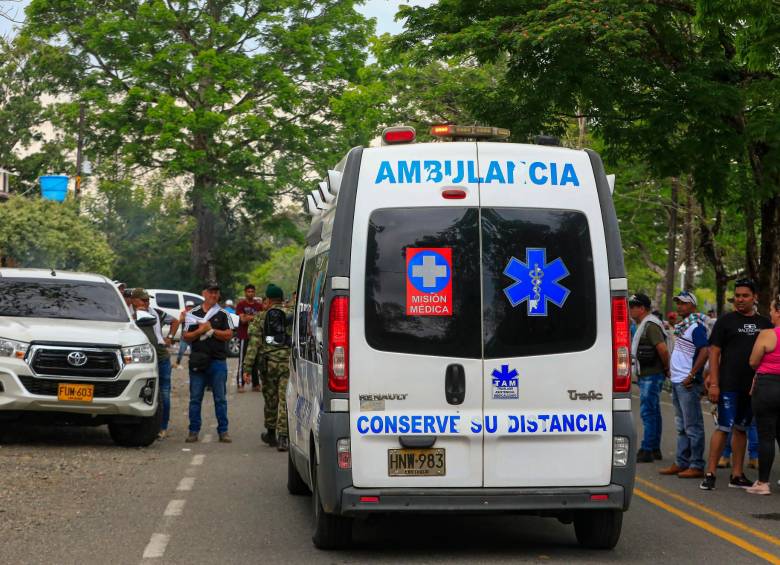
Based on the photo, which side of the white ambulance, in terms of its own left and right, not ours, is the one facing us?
back

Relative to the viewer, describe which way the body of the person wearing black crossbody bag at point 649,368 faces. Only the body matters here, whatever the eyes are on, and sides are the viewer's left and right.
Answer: facing to the left of the viewer

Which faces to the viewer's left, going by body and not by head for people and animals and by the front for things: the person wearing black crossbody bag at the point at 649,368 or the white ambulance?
the person wearing black crossbody bag

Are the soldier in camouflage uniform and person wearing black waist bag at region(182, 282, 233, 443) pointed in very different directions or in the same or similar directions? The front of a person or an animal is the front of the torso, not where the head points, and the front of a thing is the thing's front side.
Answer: very different directions

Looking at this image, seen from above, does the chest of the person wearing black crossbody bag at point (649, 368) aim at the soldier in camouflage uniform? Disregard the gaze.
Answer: yes
